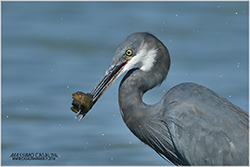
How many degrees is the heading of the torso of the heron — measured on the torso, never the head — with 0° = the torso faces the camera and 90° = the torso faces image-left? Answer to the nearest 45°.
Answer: approximately 90°
